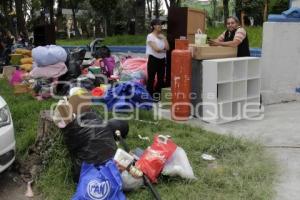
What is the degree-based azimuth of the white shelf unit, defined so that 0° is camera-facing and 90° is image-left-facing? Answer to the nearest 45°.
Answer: approximately 315°

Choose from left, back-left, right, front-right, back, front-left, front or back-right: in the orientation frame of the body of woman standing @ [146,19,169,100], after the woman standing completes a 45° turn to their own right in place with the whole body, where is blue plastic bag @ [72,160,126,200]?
front

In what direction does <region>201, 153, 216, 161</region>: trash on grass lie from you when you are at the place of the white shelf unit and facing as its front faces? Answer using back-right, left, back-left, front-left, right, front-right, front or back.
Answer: front-right

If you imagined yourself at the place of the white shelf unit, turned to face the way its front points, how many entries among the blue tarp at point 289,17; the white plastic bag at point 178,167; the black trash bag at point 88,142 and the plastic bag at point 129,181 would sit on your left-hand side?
1

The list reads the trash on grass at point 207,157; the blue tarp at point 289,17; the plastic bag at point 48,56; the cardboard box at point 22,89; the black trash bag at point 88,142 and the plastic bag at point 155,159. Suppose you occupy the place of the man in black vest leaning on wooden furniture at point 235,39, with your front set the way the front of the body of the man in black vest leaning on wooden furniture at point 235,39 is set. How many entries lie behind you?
1

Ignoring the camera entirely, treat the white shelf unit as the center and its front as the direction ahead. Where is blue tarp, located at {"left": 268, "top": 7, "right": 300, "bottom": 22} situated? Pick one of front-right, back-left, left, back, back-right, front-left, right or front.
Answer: left

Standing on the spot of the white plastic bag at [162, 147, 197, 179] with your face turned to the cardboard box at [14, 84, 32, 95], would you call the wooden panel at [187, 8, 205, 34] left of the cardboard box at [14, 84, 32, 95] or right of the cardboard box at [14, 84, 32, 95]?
right

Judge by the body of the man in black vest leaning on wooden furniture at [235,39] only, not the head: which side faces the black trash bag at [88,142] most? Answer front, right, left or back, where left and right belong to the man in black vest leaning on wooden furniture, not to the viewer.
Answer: front

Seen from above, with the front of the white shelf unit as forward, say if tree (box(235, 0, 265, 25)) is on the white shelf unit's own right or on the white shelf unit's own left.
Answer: on the white shelf unit's own left

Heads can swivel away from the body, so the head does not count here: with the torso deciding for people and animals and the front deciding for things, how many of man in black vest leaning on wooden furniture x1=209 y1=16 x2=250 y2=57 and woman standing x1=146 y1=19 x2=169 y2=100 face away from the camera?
0

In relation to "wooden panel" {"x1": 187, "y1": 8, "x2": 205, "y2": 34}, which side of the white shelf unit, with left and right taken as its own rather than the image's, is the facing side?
back

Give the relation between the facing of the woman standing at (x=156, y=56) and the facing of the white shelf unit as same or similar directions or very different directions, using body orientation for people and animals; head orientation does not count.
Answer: same or similar directions
